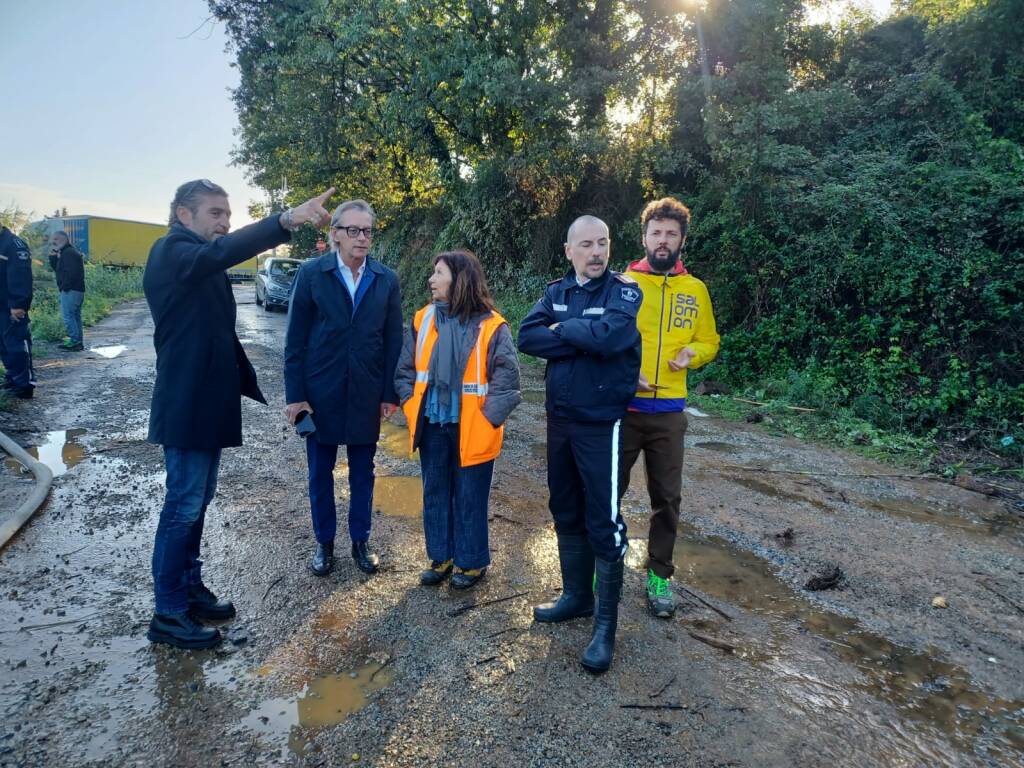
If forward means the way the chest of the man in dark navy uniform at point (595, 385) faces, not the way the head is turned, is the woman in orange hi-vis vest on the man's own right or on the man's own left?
on the man's own right

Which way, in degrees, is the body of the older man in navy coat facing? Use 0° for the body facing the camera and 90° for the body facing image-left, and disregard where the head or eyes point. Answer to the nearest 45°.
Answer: approximately 0°

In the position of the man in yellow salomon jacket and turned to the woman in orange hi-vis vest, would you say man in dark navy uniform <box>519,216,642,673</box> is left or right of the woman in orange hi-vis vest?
left

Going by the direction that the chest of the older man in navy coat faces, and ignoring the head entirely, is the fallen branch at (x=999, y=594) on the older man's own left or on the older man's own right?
on the older man's own left

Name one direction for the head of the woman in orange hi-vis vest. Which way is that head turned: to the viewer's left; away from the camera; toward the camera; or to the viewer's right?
to the viewer's left

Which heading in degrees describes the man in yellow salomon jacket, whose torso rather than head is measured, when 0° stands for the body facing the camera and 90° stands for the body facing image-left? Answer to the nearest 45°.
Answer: approximately 0°
